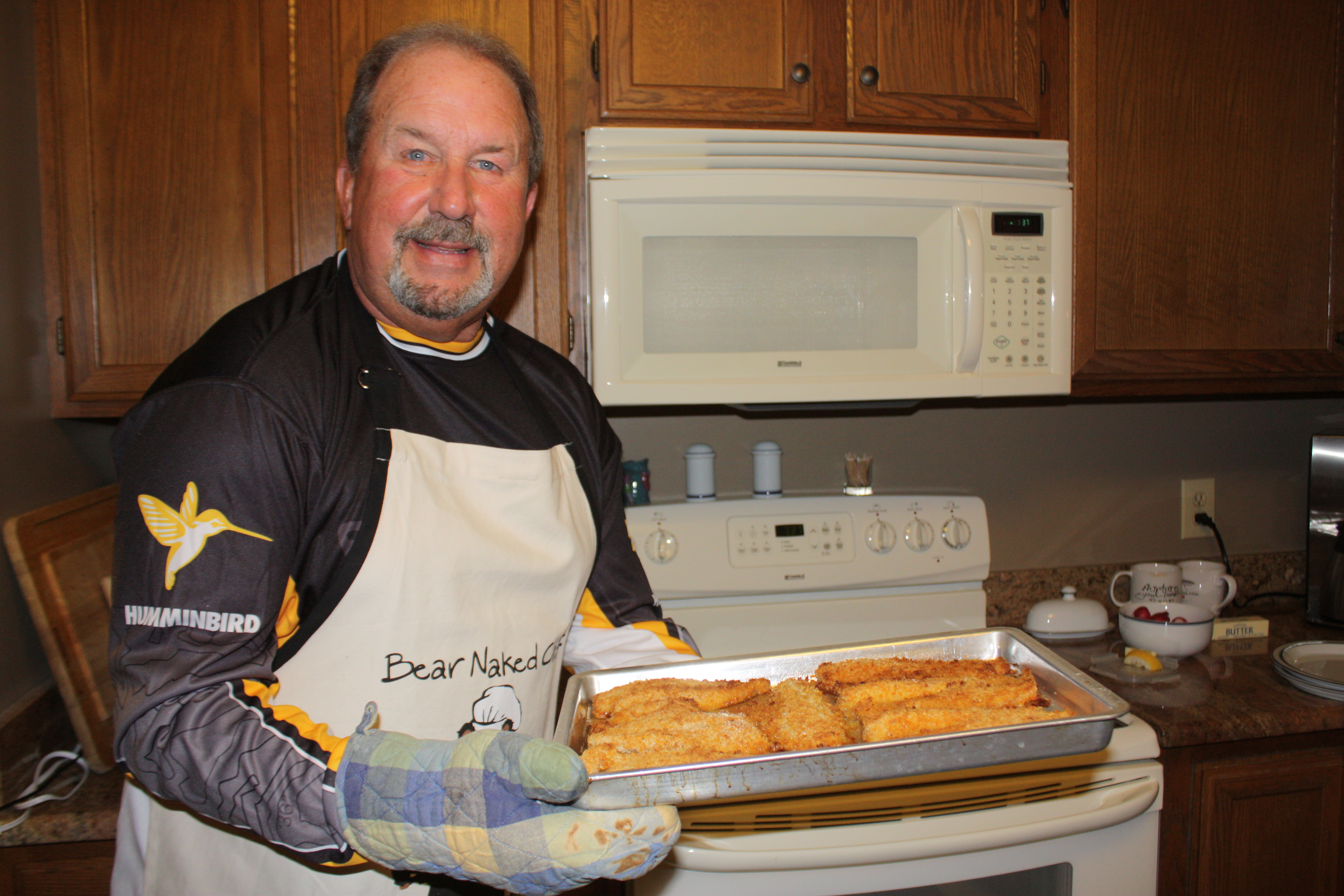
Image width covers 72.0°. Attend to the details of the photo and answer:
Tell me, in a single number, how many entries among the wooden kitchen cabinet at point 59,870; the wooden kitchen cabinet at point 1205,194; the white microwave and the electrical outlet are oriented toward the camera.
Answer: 4

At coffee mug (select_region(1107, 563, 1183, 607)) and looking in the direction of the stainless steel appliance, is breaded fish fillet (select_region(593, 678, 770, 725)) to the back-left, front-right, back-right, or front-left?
back-right

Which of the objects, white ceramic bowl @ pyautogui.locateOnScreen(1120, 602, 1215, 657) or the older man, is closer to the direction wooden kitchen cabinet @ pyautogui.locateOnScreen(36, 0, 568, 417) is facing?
the older man

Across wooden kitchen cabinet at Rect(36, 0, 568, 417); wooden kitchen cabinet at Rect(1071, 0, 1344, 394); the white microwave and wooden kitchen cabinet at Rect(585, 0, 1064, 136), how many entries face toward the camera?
4

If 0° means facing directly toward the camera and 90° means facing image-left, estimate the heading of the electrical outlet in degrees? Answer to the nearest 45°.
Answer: approximately 0°

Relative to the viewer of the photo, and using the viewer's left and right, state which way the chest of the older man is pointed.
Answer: facing the viewer and to the right of the viewer

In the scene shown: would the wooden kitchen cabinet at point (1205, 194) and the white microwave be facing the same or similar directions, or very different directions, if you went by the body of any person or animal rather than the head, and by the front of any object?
same or similar directions

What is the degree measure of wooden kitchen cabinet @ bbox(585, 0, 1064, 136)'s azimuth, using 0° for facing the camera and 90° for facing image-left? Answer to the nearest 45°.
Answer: approximately 0°

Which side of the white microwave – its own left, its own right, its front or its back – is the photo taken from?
front

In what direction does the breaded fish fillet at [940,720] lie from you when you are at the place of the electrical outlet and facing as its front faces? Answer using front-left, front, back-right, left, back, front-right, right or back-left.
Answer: front
